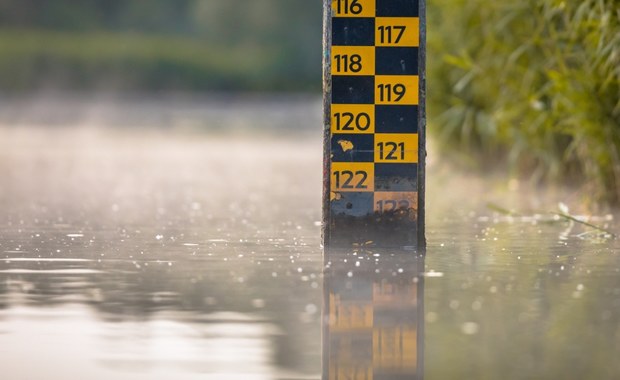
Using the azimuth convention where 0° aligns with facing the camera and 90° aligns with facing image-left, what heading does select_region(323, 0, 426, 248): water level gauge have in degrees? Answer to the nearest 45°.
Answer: approximately 0°

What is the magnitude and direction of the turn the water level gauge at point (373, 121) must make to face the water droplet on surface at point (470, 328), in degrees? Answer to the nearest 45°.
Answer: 0° — it already faces it
